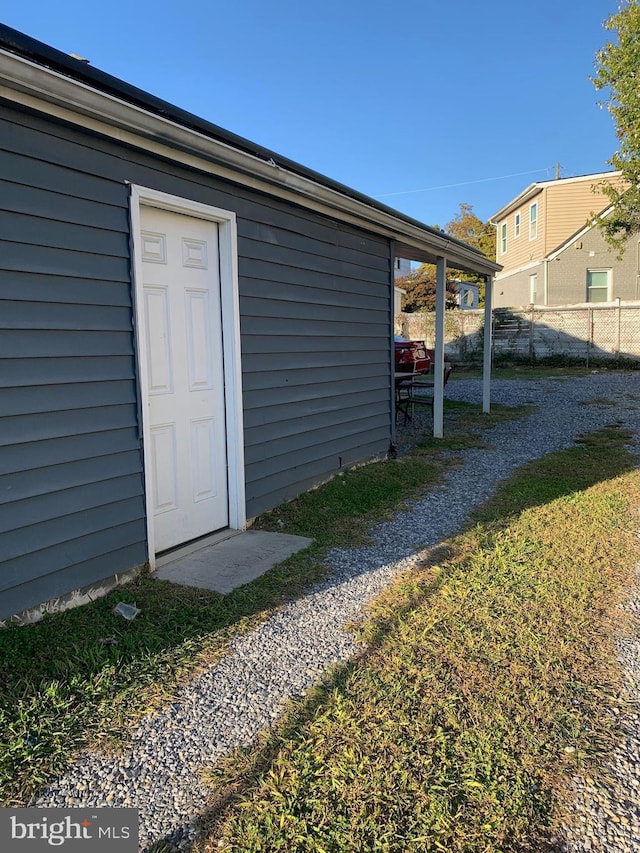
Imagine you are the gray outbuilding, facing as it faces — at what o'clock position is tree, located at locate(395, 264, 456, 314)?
The tree is roughly at 8 o'clock from the gray outbuilding.

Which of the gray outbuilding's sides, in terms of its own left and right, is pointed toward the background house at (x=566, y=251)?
left

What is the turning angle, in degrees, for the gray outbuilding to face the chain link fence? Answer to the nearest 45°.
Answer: approximately 90° to its left

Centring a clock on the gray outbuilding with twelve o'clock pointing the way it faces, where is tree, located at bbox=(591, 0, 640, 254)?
The tree is roughly at 9 o'clock from the gray outbuilding.

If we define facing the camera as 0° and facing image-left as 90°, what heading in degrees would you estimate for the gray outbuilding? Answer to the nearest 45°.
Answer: approximately 315°

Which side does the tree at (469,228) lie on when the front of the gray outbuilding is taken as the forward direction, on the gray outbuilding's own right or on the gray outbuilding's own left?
on the gray outbuilding's own left
